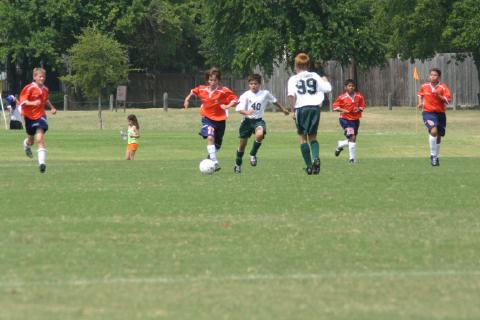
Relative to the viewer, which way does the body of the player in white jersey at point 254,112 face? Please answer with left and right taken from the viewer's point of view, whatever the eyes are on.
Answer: facing the viewer

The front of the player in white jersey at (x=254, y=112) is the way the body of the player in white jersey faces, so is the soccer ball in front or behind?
in front

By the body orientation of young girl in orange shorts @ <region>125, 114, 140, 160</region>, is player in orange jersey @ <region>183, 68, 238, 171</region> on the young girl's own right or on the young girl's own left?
on the young girl's own left

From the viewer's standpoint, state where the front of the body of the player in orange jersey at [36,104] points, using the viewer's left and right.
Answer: facing the viewer and to the right of the viewer

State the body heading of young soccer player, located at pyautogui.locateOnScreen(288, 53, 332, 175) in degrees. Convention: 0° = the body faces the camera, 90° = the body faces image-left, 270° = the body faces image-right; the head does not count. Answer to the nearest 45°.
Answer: approximately 180°

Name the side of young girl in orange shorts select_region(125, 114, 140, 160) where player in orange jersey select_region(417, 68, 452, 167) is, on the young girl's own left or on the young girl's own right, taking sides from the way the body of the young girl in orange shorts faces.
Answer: on the young girl's own left

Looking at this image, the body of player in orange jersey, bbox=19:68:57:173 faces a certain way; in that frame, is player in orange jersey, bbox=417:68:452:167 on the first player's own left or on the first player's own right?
on the first player's own left

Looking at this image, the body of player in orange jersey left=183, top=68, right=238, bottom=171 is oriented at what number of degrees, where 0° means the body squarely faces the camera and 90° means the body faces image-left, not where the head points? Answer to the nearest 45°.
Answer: approximately 0°

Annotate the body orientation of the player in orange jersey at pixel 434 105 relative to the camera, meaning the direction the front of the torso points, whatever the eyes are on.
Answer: toward the camera

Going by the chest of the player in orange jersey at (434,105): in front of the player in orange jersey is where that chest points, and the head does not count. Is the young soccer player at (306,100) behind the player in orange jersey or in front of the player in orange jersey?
in front
